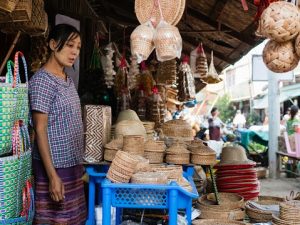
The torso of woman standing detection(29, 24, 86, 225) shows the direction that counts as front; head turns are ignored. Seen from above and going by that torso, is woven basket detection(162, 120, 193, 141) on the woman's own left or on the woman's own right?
on the woman's own left

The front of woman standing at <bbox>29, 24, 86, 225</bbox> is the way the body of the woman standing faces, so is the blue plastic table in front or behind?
in front

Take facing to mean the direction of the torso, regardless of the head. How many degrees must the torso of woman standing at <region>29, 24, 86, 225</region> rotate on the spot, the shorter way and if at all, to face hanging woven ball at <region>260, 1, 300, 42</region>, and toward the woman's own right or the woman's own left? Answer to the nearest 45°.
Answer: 0° — they already face it

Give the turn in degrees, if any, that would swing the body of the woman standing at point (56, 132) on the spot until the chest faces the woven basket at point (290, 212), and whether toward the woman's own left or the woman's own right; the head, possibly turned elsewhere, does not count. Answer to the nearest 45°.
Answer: approximately 45° to the woman's own left

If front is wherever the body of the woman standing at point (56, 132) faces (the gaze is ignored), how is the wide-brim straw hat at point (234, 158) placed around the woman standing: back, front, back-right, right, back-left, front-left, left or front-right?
left

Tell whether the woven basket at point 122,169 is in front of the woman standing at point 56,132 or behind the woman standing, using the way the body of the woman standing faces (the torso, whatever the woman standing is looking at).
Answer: in front

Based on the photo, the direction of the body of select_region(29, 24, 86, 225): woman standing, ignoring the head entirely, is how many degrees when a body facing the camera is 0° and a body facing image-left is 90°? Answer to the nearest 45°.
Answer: approximately 315°

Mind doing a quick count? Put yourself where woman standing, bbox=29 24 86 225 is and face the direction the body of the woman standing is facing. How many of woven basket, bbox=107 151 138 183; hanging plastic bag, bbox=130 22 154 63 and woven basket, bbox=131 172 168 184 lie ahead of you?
3

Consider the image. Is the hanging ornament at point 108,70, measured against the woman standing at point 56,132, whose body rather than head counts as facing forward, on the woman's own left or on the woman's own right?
on the woman's own left
